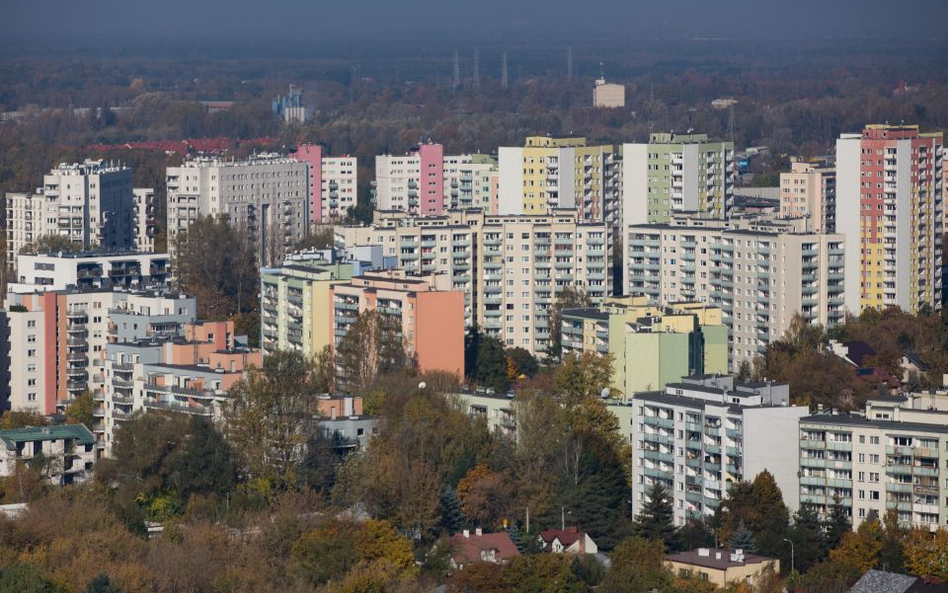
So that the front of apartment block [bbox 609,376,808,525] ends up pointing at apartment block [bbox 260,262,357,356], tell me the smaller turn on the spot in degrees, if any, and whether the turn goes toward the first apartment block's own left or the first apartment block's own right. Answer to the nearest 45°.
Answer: approximately 90° to the first apartment block's own right

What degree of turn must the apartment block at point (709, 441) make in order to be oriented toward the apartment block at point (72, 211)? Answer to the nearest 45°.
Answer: approximately 90° to its right

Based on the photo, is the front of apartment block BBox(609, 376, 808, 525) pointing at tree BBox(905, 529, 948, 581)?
no

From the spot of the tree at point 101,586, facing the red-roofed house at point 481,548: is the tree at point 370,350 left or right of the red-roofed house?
left

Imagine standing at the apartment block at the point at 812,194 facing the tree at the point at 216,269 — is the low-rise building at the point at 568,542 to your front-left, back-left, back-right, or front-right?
front-left

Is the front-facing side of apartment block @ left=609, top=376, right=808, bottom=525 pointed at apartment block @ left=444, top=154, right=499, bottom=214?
no

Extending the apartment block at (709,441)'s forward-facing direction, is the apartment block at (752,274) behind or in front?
behind

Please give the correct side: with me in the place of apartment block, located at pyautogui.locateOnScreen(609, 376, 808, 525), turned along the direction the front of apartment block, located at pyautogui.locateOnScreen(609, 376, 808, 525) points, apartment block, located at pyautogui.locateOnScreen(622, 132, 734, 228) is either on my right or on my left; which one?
on my right

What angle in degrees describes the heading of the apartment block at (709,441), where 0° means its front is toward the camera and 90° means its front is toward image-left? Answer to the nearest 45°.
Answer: approximately 45°

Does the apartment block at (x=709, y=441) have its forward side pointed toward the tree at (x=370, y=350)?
no
